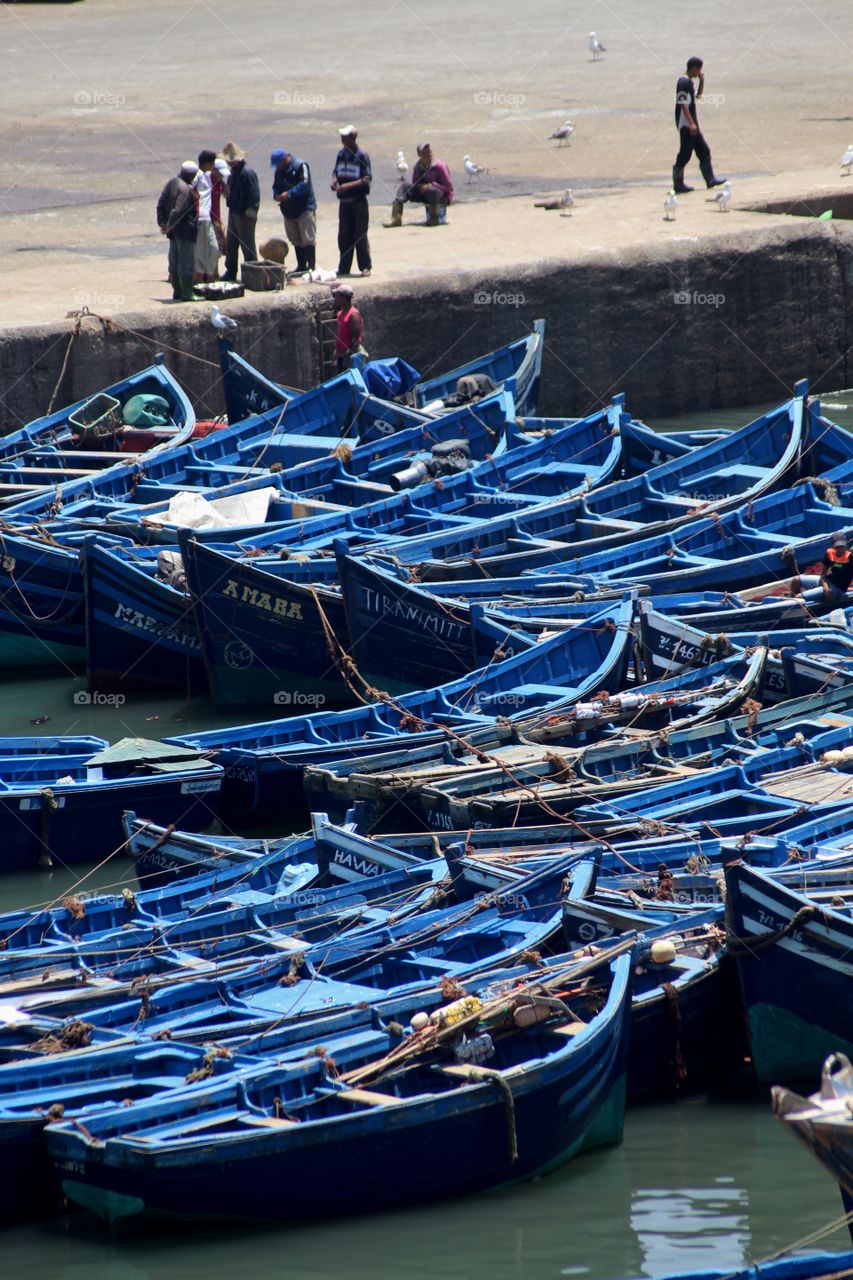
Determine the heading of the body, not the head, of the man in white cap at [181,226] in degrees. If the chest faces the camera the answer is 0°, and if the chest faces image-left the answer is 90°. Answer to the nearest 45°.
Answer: approximately 270°

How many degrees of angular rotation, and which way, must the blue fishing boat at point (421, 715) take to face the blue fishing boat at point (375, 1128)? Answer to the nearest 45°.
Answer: approximately 135° to its right

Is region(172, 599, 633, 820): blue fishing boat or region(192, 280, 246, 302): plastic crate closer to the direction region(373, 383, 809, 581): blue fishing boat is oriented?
the plastic crate

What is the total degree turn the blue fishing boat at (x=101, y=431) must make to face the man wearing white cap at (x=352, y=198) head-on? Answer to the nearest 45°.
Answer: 0° — it already faces them

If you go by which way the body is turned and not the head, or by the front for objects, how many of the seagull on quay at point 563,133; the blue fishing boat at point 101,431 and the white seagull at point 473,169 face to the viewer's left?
1

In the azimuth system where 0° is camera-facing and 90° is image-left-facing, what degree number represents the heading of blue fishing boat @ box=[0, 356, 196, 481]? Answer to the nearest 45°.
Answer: approximately 225°

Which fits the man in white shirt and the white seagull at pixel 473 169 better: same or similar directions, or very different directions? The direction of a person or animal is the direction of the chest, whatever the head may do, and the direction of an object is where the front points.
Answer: very different directions

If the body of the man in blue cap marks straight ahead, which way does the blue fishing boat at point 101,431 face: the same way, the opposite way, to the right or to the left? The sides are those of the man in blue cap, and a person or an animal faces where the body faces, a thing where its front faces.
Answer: the opposite way
